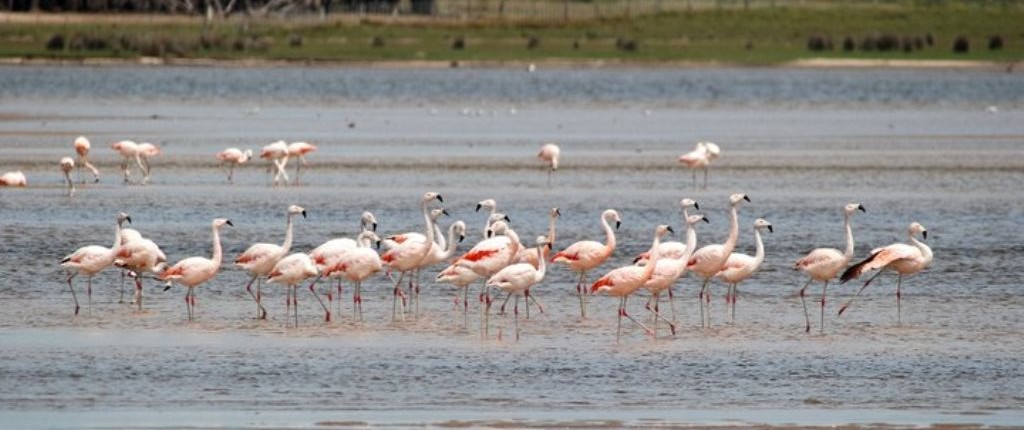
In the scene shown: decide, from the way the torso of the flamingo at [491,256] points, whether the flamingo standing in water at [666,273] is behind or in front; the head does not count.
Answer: in front

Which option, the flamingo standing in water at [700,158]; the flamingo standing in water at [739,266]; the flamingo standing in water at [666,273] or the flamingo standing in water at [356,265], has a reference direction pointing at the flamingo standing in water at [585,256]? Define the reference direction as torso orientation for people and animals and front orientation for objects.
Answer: the flamingo standing in water at [356,265]

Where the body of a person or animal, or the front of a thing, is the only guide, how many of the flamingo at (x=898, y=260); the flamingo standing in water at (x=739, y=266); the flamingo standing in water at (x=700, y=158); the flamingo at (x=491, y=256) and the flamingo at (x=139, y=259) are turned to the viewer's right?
4

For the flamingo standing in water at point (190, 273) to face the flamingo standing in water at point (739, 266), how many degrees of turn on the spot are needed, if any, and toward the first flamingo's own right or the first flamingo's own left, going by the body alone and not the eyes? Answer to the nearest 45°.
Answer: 0° — it already faces it

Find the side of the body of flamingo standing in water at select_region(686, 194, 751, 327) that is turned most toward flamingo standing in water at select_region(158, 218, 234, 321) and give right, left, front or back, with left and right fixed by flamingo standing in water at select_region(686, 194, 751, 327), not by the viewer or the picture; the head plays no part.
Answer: back

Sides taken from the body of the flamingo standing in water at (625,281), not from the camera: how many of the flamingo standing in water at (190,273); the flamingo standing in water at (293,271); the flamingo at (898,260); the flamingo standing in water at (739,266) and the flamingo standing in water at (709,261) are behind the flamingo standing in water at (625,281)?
2

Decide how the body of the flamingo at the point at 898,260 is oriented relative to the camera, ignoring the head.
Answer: to the viewer's right

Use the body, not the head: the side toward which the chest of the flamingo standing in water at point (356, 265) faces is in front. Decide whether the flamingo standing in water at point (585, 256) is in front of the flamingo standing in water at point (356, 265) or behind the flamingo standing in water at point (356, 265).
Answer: in front

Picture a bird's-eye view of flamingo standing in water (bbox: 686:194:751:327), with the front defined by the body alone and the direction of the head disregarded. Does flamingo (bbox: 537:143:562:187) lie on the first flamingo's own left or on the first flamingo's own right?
on the first flamingo's own left

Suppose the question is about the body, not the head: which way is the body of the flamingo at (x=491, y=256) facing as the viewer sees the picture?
to the viewer's right

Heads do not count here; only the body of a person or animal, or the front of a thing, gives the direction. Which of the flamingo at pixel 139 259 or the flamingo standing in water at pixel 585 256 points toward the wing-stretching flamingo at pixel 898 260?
the flamingo standing in water

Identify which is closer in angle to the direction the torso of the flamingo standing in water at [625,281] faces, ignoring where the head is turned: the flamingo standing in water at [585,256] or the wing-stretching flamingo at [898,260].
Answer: the wing-stretching flamingo

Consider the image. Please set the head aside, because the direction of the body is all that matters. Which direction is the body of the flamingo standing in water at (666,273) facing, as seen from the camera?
to the viewer's right

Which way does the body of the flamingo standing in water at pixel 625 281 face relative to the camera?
to the viewer's right

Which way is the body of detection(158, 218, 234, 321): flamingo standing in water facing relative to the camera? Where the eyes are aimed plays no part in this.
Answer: to the viewer's right
